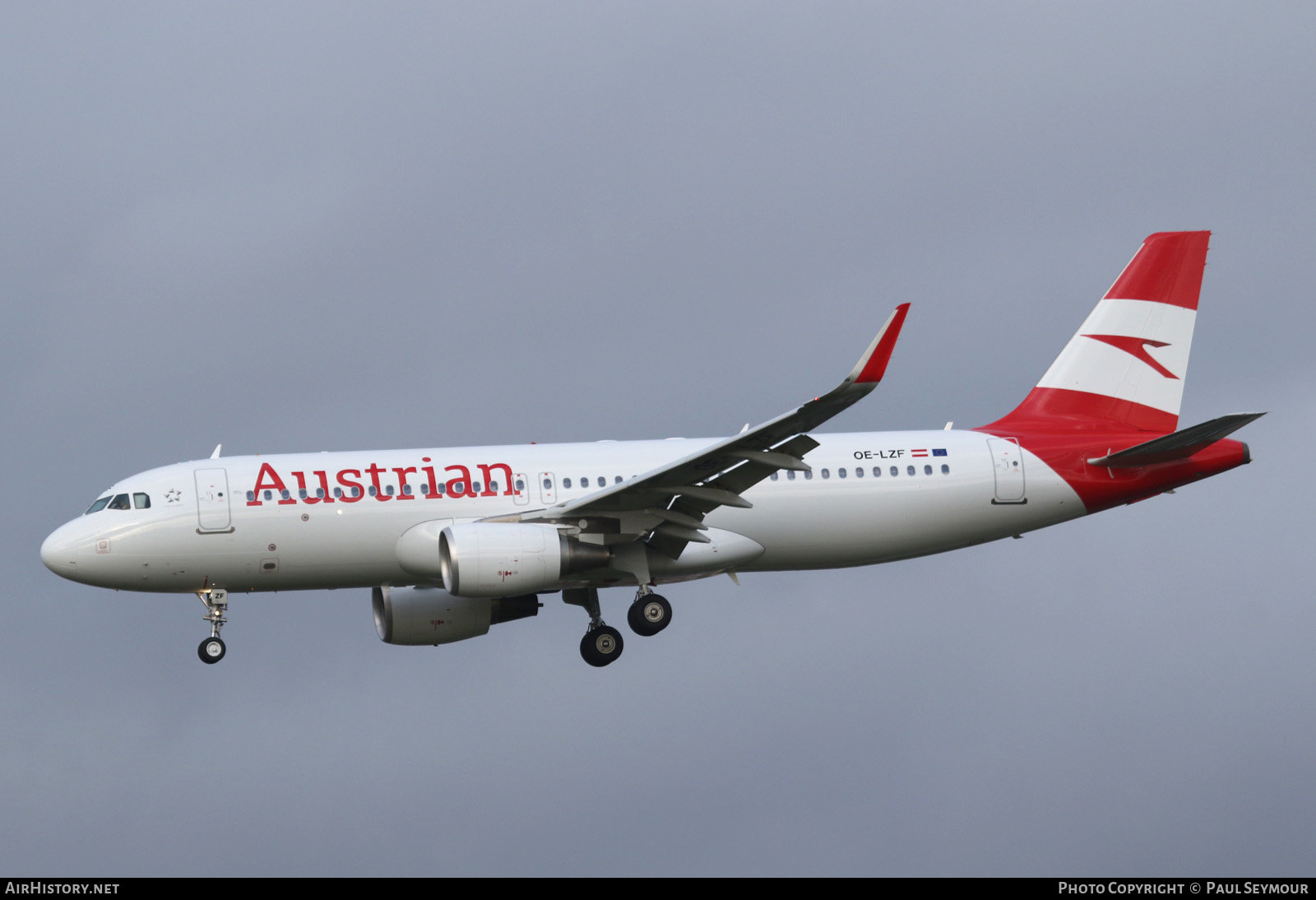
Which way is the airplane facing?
to the viewer's left
